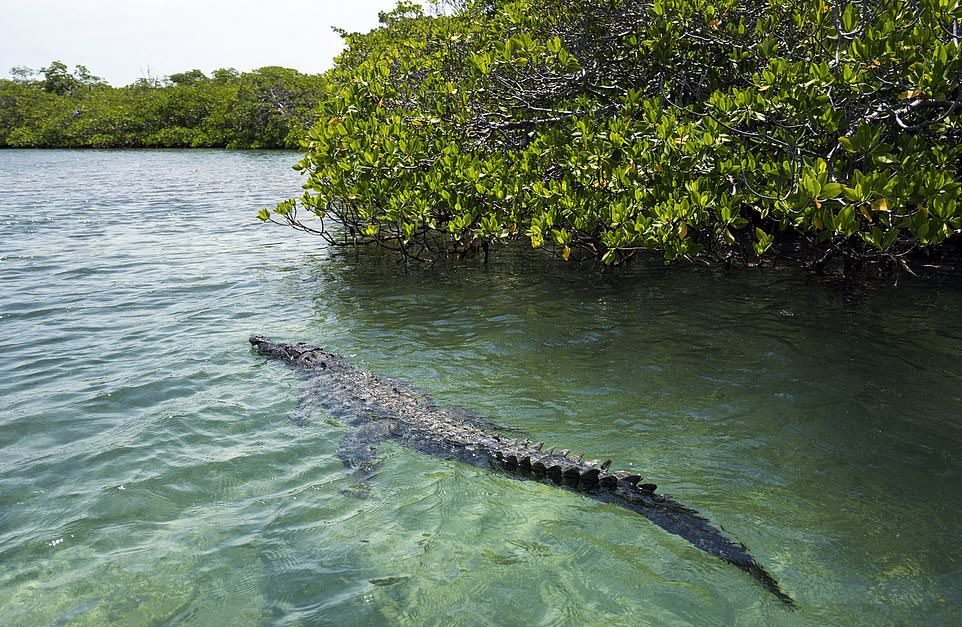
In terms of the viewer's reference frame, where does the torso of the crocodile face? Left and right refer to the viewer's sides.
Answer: facing away from the viewer and to the left of the viewer
